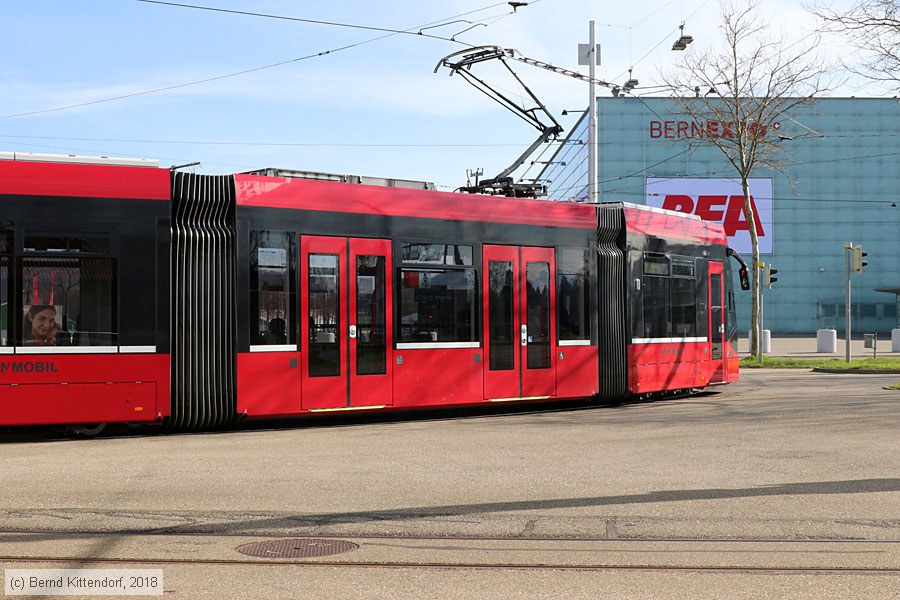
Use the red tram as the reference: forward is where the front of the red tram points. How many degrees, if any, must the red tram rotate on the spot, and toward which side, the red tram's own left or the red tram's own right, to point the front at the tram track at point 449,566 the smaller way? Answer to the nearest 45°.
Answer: approximately 135° to the red tram's own right

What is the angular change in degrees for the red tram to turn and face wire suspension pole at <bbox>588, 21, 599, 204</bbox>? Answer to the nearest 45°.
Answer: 0° — it already faces it

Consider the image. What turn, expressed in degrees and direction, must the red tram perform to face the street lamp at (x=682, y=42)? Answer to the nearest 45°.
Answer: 0° — it already faces it

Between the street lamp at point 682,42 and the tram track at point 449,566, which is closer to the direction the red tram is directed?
the street lamp

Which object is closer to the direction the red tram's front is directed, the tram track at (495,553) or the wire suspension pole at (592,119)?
the wire suspension pole

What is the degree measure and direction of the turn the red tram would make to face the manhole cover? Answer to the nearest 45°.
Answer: approximately 135° to its right

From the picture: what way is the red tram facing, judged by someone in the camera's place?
facing away from the viewer and to the right of the viewer
